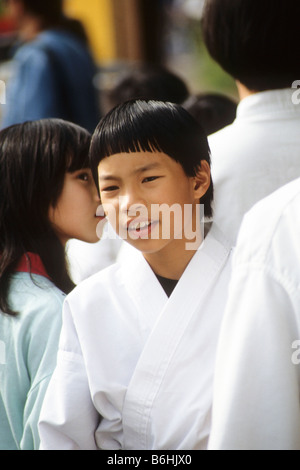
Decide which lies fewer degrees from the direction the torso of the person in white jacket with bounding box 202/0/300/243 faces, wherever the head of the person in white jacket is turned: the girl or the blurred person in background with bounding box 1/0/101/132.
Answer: the blurred person in background

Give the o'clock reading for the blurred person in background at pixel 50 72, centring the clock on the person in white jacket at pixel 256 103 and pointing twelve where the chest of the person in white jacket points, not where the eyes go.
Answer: The blurred person in background is roughly at 11 o'clock from the person in white jacket.

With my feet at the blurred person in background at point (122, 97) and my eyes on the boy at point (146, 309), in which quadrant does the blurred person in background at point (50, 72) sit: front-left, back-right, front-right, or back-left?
back-right

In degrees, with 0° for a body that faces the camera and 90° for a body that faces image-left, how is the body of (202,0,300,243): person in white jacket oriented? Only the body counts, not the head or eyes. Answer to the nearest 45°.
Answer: approximately 180°

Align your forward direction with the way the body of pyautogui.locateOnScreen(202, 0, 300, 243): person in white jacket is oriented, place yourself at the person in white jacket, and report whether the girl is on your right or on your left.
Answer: on your left

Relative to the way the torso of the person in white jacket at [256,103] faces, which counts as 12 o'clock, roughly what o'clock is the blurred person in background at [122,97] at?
The blurred person in background is roughly at 11 o'clock from the person in white jacket.
